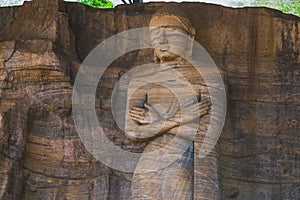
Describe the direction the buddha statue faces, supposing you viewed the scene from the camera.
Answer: facing the viewer and to the left of the viewer
